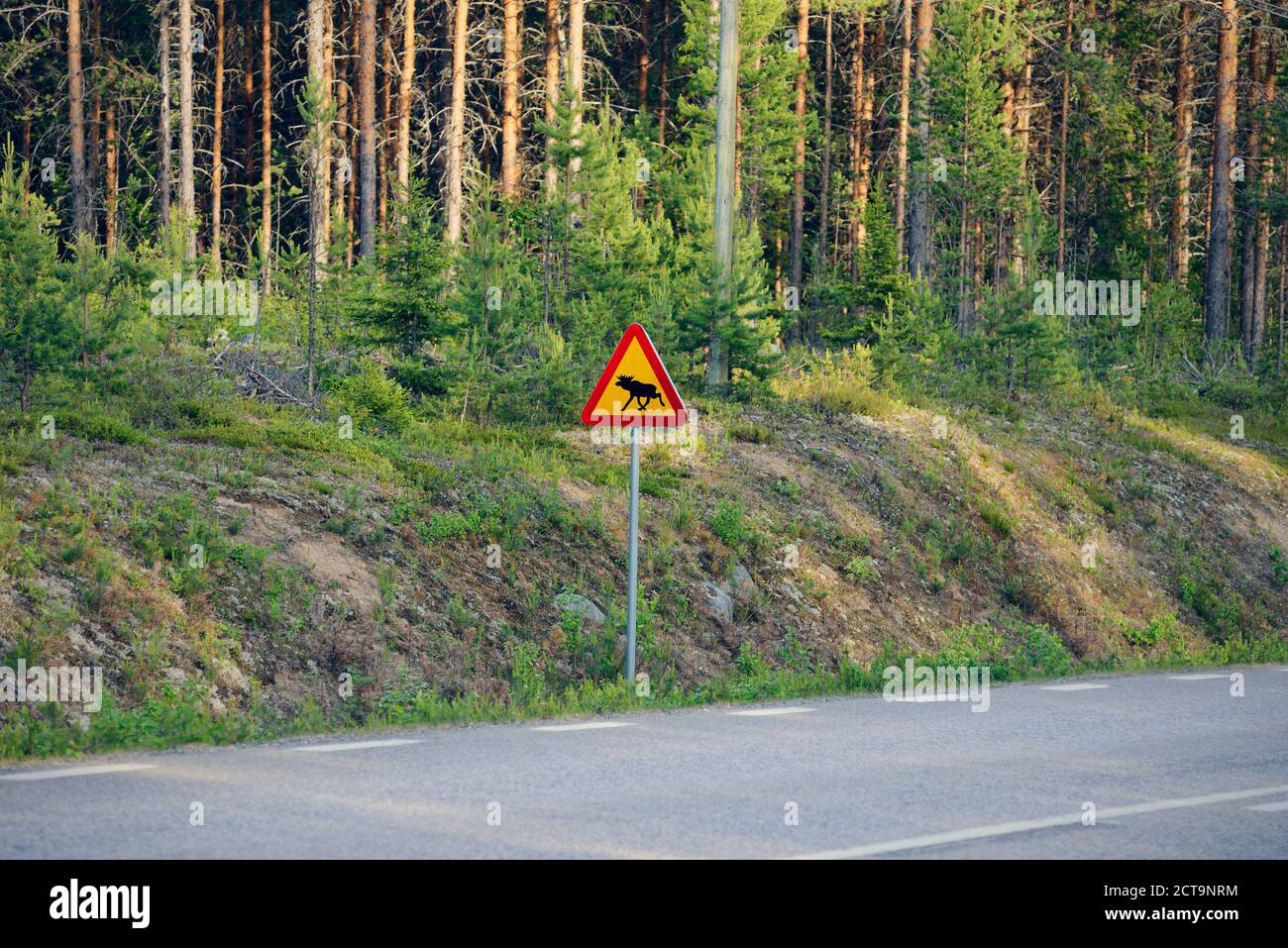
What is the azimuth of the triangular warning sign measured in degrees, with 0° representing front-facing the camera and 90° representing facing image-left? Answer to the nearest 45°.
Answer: approximately 0°

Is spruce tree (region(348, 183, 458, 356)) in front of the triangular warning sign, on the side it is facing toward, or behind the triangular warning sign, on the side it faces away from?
behind

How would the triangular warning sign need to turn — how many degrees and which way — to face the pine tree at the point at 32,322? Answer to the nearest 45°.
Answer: approximately 135° to its right

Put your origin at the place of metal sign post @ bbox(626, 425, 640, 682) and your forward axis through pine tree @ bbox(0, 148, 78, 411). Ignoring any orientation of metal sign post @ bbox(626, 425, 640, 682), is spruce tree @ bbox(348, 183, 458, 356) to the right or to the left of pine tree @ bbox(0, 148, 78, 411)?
right
